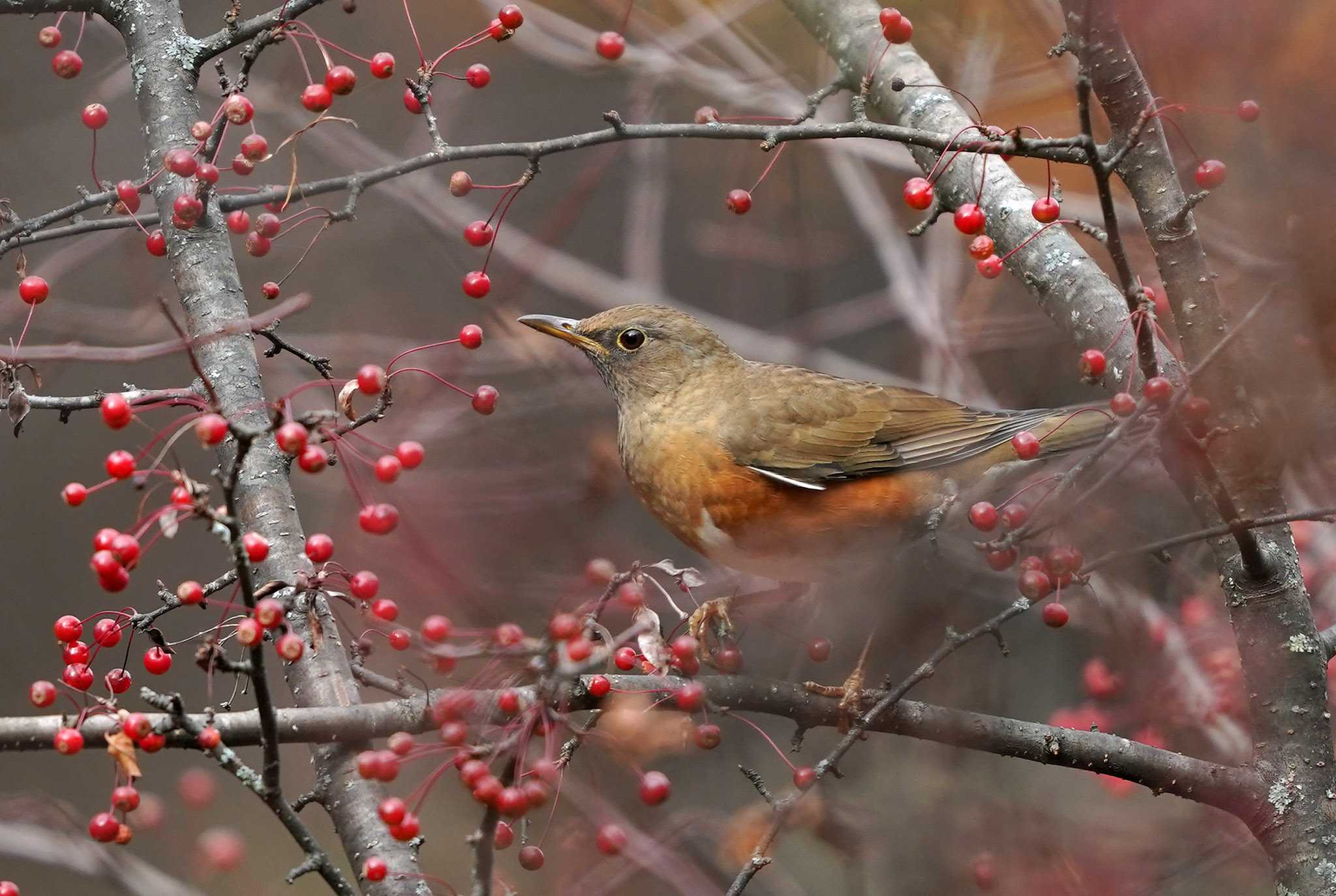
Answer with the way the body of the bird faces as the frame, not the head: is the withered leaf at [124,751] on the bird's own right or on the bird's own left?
on the bird's own left

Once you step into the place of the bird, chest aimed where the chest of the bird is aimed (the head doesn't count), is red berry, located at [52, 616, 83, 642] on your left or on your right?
on your left

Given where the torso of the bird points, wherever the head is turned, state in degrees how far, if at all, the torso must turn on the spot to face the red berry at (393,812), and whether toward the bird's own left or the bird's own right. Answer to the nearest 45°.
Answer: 0° — it already faces it

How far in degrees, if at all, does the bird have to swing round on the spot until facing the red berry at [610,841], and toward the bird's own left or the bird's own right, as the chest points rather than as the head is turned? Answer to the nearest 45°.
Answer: approximately 90° to the bird's own left

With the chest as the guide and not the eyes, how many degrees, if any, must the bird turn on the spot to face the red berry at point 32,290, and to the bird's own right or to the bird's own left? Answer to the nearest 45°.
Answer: approximately 45° to the bird's own left

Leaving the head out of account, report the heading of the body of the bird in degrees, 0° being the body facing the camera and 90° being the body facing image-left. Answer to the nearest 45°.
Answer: approximately 90°
